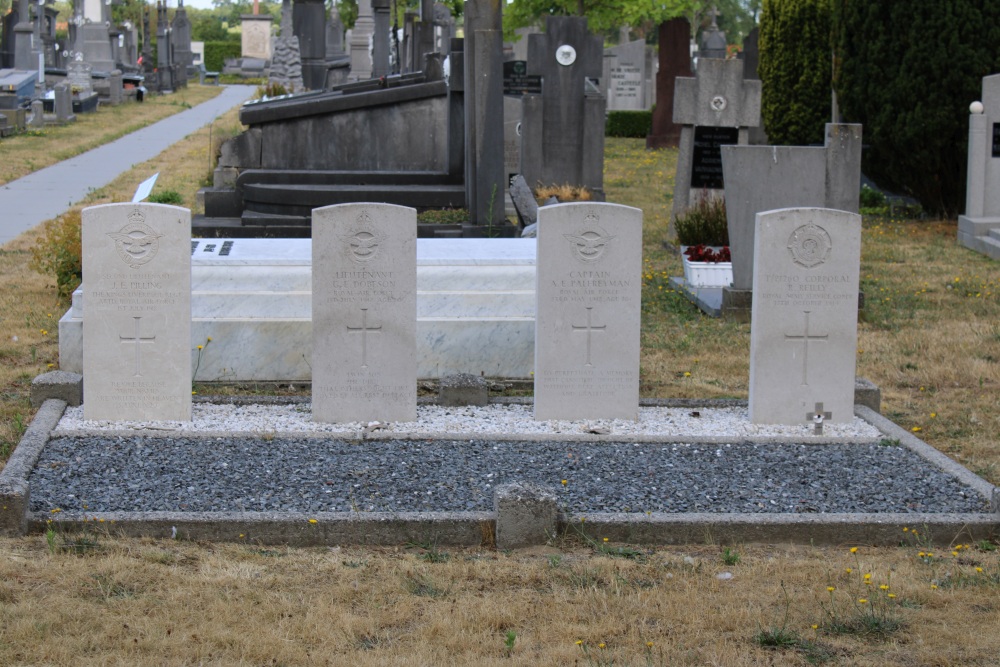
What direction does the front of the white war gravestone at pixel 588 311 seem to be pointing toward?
toward the camera

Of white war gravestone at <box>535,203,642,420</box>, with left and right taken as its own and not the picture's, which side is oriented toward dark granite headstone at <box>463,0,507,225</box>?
back

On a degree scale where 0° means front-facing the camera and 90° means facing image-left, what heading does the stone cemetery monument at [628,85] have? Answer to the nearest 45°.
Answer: approximately 0°

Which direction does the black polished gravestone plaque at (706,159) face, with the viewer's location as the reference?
facing the viewer

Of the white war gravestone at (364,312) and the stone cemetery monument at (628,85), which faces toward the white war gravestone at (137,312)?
the stone cemetery monument

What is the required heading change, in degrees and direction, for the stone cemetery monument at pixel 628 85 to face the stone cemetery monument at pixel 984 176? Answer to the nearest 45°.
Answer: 0° — it already faces it

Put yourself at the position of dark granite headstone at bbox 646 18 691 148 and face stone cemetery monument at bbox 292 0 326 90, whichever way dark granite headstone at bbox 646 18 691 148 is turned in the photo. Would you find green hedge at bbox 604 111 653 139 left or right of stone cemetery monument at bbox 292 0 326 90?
right

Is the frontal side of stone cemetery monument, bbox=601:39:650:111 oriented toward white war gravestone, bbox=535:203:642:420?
yes

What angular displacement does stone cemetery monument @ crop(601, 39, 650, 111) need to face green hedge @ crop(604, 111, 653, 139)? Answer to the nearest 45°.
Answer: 0° — it already faces it

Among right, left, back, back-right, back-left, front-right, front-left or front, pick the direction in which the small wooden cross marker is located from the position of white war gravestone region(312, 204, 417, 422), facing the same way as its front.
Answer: left

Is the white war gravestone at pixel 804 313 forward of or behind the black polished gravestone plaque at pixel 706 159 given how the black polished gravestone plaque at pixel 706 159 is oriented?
forward

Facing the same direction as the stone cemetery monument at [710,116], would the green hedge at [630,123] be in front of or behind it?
behind

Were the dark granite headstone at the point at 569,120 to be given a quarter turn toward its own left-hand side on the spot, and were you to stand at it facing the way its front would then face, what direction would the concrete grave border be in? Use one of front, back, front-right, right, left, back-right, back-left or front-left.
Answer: right

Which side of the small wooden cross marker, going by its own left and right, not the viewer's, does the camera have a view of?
front

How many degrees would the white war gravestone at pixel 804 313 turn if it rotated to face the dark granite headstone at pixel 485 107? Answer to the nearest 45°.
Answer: approximately 135° to its right

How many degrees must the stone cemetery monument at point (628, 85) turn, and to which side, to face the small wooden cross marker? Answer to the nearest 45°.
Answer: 0° — it already faces it

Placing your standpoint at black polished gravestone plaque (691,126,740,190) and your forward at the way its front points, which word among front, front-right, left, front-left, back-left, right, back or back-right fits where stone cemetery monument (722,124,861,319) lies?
front
